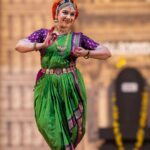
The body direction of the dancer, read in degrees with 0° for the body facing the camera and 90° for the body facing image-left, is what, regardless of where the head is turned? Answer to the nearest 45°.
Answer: approximately 0°
